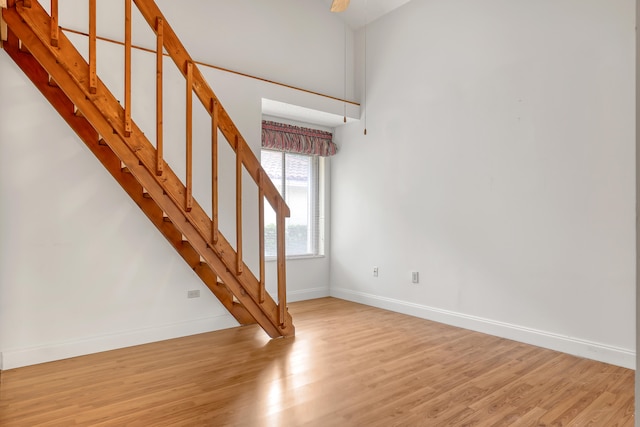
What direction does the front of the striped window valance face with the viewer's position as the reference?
facing the viewer and to the right of the viewer

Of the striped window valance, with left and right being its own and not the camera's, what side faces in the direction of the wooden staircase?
right
